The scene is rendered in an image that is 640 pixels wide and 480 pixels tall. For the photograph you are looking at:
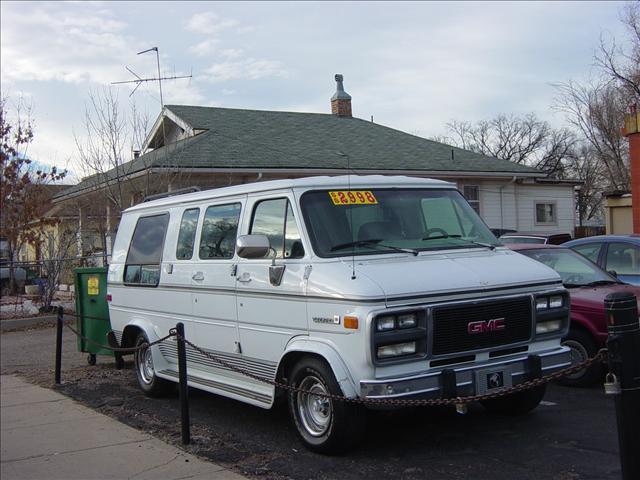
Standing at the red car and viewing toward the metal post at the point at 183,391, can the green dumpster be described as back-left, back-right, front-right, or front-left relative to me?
front-right

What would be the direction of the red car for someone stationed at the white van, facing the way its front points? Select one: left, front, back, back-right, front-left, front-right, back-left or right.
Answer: left

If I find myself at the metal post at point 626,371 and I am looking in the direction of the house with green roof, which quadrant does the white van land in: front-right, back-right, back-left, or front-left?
front-left

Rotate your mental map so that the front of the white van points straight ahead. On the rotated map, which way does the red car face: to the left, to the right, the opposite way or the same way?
the same way

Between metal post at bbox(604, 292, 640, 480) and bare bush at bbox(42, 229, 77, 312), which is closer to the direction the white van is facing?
the metal post

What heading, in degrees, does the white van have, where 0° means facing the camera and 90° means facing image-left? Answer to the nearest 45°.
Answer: approximately 315°

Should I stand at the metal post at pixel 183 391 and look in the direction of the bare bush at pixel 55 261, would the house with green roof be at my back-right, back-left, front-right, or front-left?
front-right

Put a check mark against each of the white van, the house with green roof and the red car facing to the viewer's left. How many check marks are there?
1

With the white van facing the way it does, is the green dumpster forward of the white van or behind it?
behind

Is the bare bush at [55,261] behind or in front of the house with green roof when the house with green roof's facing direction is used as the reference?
in front

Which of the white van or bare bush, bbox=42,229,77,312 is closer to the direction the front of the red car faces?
the white van

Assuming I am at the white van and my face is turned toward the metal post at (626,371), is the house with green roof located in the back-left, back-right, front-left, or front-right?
back-left

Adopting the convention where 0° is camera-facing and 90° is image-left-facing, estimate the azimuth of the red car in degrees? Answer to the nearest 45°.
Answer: approximately 315°

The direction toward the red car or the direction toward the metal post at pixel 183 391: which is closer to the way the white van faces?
the red car
